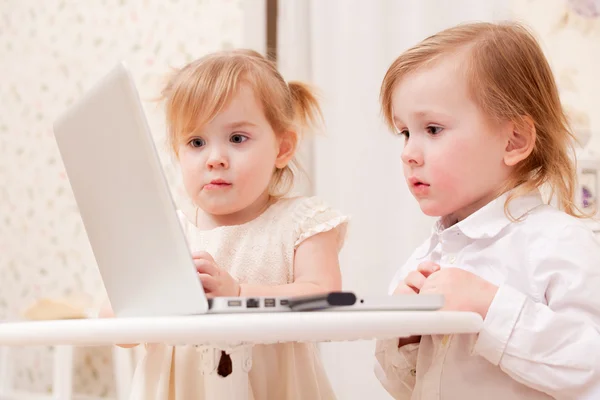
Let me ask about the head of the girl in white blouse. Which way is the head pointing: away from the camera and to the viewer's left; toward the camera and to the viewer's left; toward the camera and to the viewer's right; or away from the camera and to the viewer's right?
toward the camera and to the viewer's left

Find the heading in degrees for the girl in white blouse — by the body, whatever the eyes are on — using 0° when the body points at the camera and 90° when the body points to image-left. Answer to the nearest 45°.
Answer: approximately 45°

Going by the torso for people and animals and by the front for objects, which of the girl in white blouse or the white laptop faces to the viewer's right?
the white laptop

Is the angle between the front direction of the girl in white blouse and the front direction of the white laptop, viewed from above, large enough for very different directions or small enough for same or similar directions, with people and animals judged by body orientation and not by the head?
very different directions

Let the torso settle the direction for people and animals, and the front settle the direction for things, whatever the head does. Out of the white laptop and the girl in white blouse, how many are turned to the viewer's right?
1

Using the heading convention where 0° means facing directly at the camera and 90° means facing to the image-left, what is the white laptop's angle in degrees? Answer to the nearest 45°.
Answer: approximately 270°
